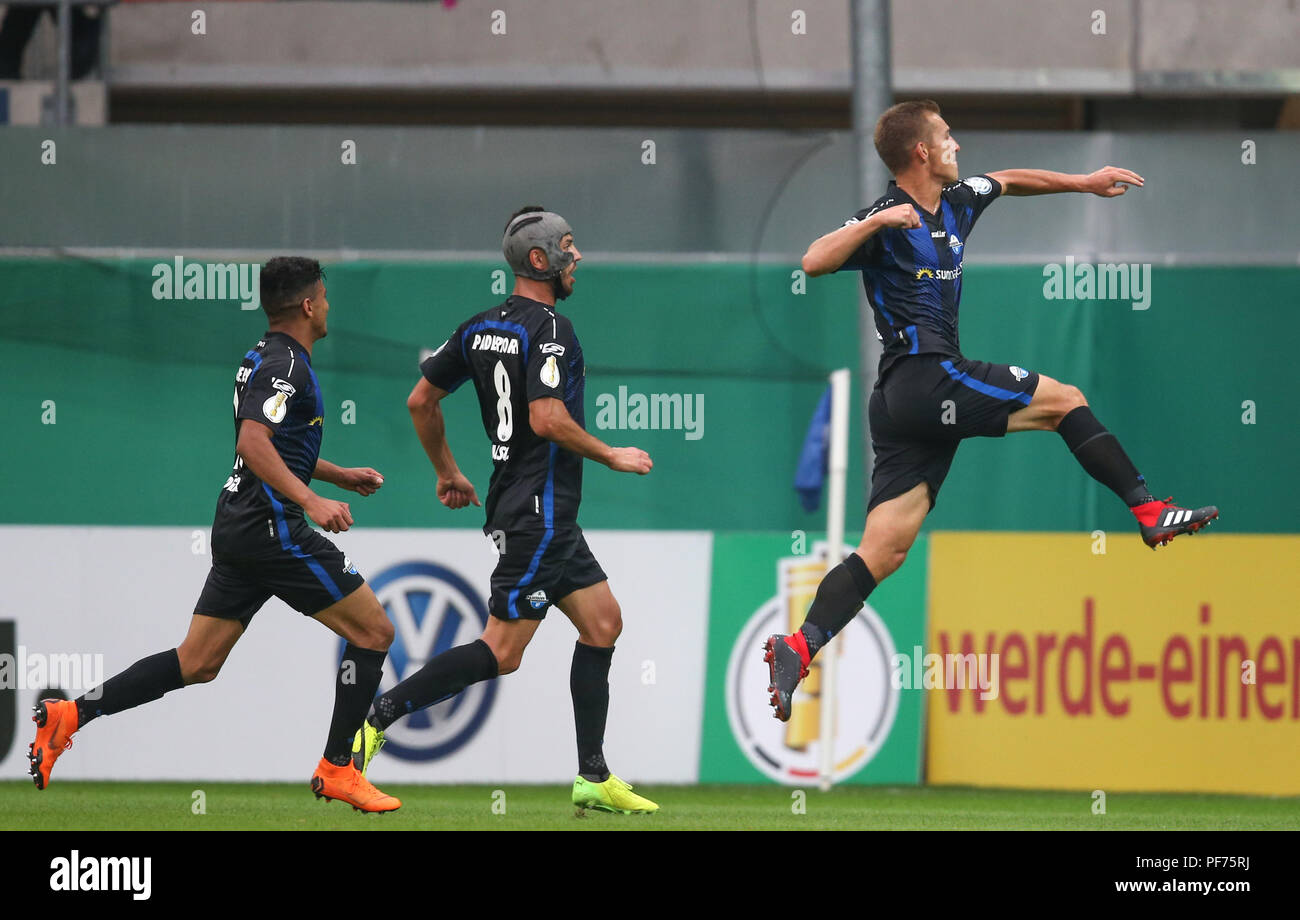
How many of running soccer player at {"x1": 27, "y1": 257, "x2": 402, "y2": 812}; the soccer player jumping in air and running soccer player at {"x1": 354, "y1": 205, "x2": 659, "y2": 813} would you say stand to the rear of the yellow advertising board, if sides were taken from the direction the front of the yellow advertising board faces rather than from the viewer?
0

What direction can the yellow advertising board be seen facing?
toward the camera

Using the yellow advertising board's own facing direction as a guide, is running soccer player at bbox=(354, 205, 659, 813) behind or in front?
in front

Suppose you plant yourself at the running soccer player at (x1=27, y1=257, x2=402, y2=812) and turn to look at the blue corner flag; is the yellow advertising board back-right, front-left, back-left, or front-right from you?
front-right

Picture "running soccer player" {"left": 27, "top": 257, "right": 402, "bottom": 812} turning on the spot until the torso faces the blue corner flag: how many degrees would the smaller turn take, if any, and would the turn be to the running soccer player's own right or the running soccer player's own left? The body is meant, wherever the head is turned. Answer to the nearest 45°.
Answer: approximately 45° to the running soccer player's own left

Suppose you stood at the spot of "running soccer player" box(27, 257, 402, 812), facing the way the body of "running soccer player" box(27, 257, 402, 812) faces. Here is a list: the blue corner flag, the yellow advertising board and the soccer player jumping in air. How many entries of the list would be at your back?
0

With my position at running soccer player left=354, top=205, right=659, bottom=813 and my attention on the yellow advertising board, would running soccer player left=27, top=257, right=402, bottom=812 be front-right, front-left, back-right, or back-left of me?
back-left

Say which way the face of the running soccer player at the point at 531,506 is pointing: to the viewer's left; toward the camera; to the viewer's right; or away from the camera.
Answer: to the viewer's right

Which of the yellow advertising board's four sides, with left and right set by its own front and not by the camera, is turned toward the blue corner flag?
right

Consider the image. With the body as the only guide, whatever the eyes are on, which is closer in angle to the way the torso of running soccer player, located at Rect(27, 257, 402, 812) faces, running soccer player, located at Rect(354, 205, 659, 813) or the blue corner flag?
the running soccer player

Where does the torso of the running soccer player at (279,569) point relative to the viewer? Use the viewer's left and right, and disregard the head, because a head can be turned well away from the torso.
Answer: facing to the right of the viewer

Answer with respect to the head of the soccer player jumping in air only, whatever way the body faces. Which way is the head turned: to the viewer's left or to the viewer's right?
to the viewer's right

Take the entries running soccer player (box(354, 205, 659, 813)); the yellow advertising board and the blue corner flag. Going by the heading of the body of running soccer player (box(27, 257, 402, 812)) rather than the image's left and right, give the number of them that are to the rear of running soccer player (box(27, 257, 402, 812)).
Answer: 0

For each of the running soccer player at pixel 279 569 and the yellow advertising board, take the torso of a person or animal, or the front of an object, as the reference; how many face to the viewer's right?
1

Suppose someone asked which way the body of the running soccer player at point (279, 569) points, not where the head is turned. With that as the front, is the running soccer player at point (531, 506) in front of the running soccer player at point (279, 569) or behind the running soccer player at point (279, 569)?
in front

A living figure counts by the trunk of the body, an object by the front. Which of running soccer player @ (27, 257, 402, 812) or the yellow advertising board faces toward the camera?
the yellow advertising board

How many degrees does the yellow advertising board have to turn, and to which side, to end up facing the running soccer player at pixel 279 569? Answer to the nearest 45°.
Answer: approximately 45° to its right
